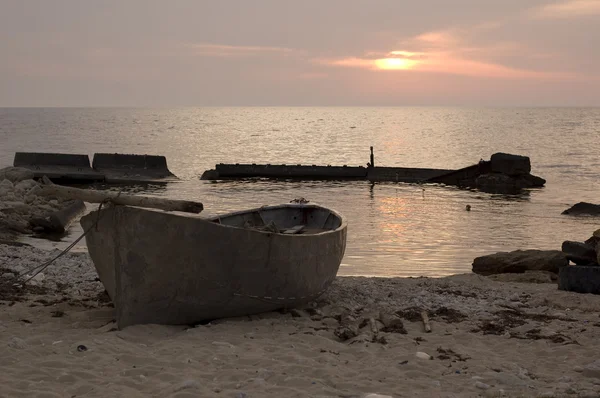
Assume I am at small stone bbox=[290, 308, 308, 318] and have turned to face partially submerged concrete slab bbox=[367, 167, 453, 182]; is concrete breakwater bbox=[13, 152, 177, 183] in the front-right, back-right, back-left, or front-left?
front-left

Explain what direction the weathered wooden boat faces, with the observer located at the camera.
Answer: facing the viewer and to the left of the viewer

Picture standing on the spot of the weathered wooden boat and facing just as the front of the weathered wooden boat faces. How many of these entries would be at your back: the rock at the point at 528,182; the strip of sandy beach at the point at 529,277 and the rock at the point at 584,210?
3

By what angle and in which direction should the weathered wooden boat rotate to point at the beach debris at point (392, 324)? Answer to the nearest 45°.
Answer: approximately 135° to its left

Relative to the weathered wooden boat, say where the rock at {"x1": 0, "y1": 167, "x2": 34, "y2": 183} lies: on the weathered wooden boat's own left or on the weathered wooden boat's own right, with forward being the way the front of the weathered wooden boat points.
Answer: on the weathered wooden boat's own right

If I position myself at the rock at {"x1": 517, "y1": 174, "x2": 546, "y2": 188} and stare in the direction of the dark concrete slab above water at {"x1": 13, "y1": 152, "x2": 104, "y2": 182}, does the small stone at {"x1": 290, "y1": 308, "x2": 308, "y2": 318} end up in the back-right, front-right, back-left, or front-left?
front-left

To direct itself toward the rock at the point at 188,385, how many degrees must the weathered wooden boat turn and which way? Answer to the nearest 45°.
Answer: approximately 45° to its left

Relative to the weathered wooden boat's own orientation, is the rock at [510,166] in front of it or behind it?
behind

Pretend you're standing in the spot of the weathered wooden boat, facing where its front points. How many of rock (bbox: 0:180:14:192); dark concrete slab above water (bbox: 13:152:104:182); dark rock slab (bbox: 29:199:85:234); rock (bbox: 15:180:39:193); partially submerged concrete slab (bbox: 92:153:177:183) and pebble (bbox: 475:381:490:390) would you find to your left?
1
